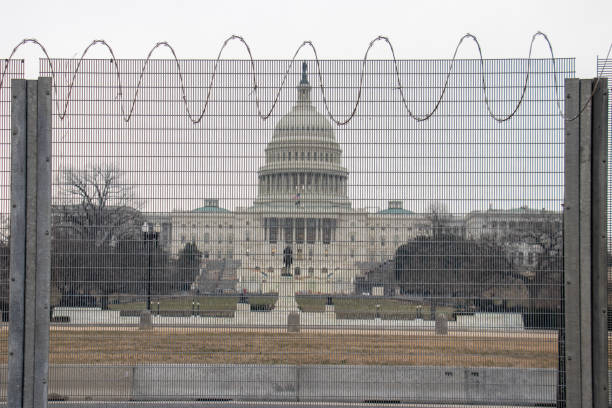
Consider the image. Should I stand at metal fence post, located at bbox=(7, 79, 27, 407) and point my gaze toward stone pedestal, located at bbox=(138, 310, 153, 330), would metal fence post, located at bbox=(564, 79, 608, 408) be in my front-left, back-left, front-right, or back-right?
back-right

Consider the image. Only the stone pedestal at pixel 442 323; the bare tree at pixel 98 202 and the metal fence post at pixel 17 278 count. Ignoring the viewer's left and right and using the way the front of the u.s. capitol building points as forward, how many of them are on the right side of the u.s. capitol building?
2

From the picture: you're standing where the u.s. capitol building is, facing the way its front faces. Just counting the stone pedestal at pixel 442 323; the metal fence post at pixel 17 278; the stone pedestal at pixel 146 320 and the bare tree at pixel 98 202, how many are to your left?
1

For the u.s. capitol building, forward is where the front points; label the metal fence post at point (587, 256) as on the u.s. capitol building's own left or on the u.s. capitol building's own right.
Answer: on the u.s. capitol building's own left

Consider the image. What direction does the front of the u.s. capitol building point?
toward the camera

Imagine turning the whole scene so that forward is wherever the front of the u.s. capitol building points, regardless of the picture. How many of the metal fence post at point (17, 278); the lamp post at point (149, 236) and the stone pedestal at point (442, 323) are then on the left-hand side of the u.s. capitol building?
1
